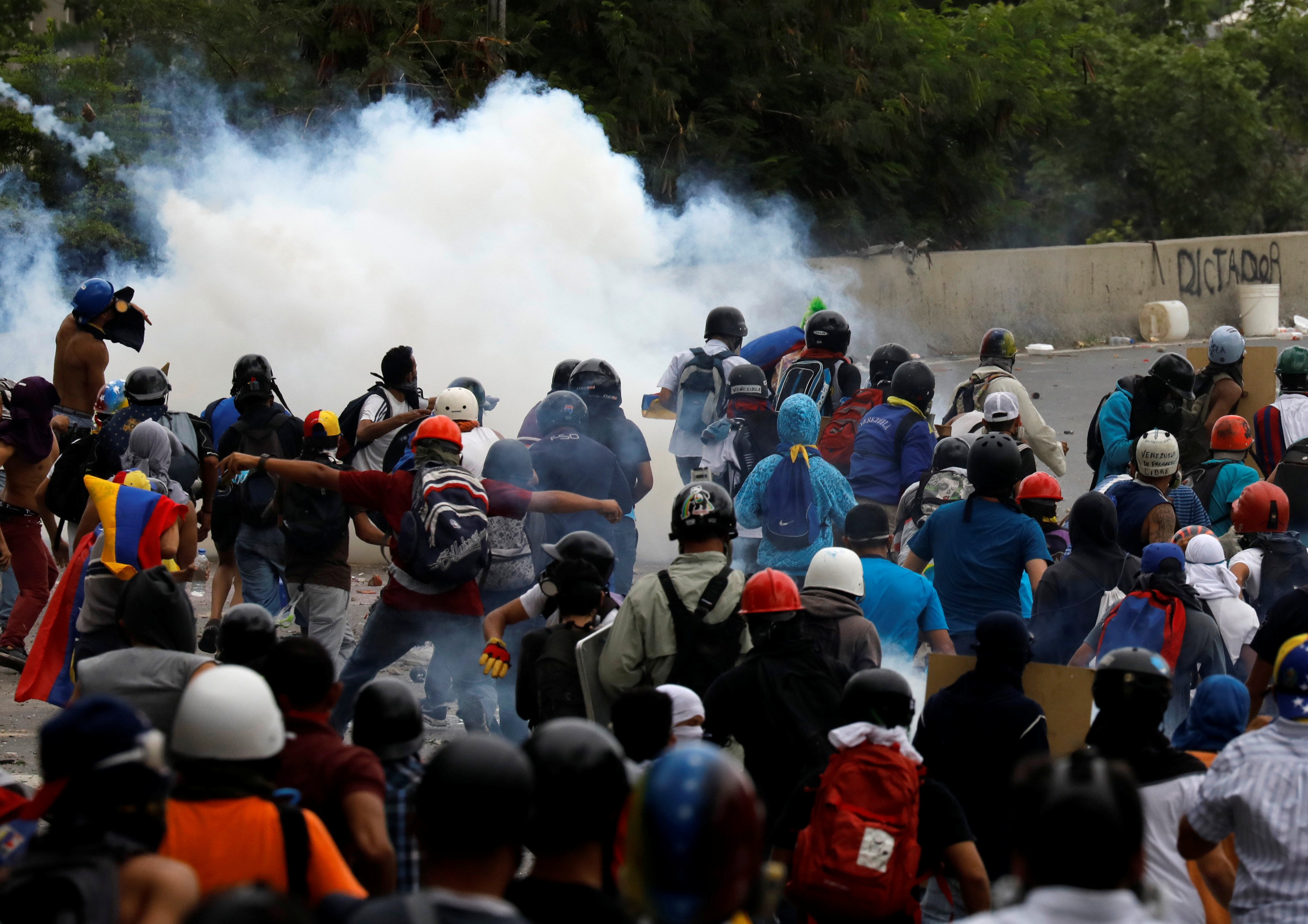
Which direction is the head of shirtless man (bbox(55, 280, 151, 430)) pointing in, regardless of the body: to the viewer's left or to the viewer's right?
to the viewer's right

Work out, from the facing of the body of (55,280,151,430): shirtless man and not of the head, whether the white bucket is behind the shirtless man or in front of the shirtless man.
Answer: in front

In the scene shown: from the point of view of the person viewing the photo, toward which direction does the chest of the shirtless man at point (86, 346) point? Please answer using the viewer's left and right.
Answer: facing away from the viewer and to the right of the viewer

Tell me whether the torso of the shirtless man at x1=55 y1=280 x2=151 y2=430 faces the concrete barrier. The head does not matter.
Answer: yes

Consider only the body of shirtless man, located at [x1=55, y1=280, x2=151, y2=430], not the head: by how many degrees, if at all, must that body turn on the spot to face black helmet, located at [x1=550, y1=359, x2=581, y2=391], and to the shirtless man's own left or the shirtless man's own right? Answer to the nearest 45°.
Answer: approximately 45° to the shirtless man's own right
